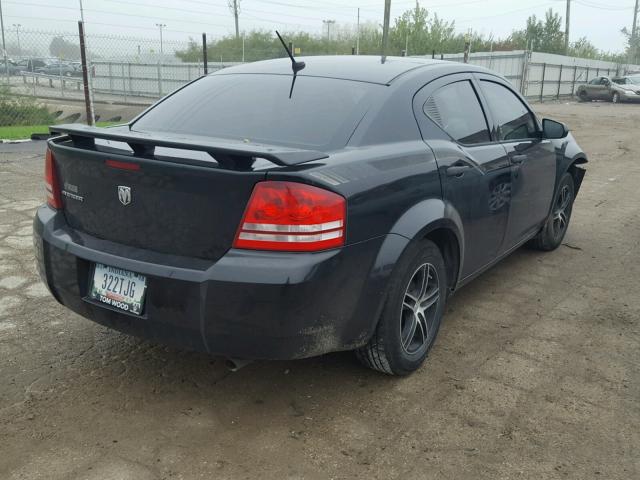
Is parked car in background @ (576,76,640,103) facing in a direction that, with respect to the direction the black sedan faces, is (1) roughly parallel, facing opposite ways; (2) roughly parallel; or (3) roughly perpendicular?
roughly perpendicular

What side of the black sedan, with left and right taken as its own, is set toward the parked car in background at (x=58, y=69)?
left

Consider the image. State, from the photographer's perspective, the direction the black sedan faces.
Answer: facing away from the viewer and to the right of the viewer

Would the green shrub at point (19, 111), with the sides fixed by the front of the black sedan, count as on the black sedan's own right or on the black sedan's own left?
on the black sedan's own left

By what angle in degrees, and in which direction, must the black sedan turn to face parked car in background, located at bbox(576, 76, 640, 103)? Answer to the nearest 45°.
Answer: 0° — it already faces it

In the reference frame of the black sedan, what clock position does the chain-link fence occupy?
The chain-link fence is roughly at 10 o'clock from the black sedan.

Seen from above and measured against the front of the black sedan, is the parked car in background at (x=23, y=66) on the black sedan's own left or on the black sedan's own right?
on the black sedan's own left

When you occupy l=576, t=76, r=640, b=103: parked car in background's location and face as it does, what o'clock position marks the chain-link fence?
The chain-link fence is roughly at 3 o'clock from the parked car in background.
